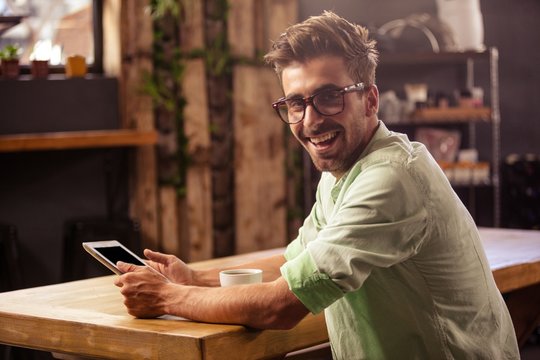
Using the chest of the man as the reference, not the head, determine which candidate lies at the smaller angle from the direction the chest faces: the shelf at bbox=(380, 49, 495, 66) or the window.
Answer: the window

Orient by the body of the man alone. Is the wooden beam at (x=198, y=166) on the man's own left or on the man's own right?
on the man's own right

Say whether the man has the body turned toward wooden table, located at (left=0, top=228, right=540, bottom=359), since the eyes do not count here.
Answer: yes

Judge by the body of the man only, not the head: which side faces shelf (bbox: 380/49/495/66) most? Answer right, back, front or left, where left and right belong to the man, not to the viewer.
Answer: right

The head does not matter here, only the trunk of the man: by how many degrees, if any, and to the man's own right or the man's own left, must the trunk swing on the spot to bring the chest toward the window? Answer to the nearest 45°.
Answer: approximately 45° to the man's own right

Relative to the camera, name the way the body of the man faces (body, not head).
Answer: to the viewer's left

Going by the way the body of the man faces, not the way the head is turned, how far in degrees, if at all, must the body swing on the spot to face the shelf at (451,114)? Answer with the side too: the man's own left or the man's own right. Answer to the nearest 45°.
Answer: approximately 90° to the man's own right
